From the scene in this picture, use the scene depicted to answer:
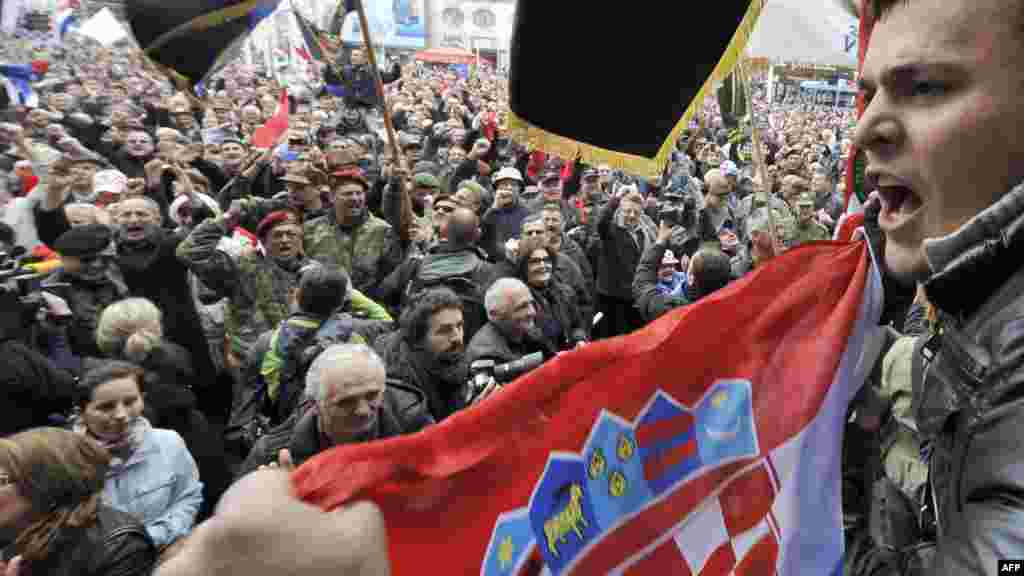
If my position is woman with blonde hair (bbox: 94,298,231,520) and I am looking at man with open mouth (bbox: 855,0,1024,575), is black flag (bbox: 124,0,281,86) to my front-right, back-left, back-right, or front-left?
back-left

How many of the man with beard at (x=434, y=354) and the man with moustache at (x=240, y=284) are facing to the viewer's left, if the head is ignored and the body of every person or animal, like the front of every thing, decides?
0

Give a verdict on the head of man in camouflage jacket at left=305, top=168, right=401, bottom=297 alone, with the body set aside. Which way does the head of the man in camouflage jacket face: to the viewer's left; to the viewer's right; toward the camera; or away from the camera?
toward the camera

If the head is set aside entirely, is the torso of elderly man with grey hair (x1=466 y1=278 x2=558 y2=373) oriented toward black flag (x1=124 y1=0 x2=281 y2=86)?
no

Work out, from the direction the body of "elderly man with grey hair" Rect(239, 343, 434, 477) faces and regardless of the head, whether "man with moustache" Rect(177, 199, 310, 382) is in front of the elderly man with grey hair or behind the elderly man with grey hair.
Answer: behind

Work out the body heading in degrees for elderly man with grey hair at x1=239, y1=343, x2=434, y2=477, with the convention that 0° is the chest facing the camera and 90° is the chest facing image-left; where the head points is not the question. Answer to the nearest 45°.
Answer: approximately 315°

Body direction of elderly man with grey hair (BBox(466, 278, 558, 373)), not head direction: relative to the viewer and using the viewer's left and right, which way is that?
facing the viewer and to the right of the viewer

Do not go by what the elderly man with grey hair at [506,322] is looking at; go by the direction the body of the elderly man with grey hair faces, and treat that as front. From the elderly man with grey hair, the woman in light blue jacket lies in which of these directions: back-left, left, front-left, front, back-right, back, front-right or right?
right

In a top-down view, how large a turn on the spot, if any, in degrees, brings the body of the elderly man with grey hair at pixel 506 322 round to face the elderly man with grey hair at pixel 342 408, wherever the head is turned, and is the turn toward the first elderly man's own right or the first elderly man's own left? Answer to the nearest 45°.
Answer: approximately 90° to the first elderly man's own right

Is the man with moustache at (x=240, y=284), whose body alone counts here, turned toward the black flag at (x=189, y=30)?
no

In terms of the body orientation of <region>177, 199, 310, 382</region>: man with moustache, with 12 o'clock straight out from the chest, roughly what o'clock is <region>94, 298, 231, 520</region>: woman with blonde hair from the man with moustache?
The woman with blonde hair is roughly at 2 o'clock from the man with moustache.

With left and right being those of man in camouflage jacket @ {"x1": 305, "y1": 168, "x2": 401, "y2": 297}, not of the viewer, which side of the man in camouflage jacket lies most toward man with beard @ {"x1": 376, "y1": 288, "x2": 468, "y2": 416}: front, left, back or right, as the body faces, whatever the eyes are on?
front

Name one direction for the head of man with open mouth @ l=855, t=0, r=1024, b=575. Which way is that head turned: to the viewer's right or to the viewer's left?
to the viewer's left

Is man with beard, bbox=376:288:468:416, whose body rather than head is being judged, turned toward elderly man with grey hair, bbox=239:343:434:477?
no

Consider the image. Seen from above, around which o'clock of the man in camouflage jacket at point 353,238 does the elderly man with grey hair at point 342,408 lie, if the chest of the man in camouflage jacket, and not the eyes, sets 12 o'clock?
The elderly man with grey hair is roughly at 12 o'clock from the man in camouflage jacket.

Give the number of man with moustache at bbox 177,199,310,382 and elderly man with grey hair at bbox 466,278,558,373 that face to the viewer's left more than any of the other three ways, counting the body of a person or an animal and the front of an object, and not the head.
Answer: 0

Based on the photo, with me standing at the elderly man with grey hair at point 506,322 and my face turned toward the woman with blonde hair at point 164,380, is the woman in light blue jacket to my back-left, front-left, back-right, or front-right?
front-left

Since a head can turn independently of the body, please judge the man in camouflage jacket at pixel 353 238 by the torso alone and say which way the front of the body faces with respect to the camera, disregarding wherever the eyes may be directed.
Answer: toward the camera
